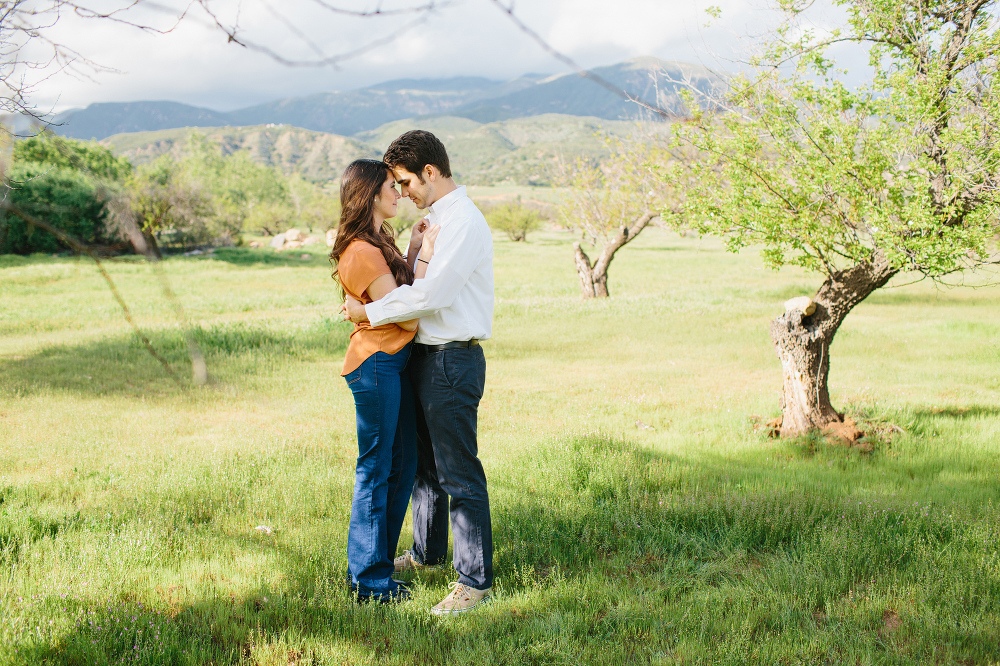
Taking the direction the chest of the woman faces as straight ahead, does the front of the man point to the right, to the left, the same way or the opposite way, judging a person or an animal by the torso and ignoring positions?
the opposite way

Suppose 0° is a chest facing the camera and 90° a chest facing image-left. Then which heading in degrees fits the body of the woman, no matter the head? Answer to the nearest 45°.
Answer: approximately 270°

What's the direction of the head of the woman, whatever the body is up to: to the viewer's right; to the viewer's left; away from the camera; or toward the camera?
to the viewer's right

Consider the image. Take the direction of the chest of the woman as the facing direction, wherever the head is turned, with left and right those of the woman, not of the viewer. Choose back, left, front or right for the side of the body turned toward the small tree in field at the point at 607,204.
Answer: left

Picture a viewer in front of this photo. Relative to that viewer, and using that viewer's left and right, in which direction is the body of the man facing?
facing to the left of the viewer

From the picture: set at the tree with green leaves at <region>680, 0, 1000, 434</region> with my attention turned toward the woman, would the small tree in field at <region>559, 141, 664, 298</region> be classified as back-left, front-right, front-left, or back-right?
back-right

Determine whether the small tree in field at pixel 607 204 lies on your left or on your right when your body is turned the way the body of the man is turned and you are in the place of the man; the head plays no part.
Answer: on your right

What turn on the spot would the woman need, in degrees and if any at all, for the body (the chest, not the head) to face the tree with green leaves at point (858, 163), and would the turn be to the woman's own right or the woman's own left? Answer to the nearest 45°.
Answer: approximately 45° to the woman's own left

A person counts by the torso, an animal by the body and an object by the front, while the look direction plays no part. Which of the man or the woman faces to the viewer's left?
the man

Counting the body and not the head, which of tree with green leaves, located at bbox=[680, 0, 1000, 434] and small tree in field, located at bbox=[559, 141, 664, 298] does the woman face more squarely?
the tree with green leaves

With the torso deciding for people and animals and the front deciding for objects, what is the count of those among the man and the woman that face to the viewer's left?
1

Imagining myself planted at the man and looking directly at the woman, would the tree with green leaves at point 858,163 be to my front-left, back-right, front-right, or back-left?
back-right
